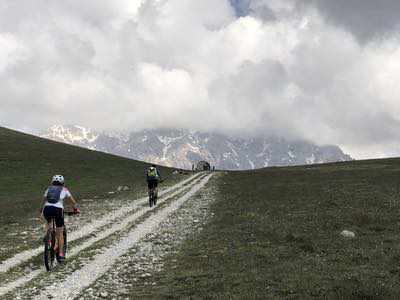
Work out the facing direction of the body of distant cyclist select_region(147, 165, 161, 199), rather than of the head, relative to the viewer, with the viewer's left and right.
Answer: facing away from the viewer

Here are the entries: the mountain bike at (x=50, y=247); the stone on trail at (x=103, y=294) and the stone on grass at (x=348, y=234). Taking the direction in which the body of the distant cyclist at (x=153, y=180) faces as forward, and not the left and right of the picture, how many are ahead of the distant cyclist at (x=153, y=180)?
0

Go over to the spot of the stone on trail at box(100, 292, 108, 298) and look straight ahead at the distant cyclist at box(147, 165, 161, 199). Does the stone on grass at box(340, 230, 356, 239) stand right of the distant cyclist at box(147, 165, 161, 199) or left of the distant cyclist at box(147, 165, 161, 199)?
right

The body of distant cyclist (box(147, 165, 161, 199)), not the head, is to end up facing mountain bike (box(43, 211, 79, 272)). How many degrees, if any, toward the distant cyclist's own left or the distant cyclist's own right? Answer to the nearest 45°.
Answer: approximately 180°

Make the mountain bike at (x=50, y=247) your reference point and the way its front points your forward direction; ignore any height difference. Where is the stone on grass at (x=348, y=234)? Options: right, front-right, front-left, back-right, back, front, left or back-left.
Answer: front-right

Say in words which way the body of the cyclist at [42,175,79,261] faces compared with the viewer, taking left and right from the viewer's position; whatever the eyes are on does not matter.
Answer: facing away from the viewer and to the right of the viewer

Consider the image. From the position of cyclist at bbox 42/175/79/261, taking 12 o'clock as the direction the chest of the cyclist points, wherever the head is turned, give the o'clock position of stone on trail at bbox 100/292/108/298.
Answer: The stone on trail is roughly at 4 o'clock from the cyclist.

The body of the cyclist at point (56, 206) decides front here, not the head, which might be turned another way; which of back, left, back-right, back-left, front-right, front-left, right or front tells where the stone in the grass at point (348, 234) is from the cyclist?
front-right

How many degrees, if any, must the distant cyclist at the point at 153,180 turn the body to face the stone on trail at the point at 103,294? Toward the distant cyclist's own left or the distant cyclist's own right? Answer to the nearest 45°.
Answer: approximately 180°

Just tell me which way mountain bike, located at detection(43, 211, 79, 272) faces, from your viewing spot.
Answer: facing away from the viewer and to the right of the viewer

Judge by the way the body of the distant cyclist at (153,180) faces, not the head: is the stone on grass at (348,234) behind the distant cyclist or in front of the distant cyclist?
behind

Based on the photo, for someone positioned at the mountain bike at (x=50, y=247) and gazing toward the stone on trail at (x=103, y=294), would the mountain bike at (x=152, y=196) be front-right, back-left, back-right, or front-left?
back-left
